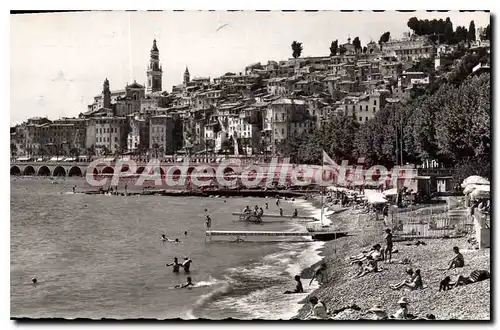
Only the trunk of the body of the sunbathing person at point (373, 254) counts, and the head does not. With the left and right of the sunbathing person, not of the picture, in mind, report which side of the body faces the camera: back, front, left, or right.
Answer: left

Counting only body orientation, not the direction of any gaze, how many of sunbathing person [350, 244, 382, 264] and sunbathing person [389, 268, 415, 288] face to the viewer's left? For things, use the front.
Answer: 2

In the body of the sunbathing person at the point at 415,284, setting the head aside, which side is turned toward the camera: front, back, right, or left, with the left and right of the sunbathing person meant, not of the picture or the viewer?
left

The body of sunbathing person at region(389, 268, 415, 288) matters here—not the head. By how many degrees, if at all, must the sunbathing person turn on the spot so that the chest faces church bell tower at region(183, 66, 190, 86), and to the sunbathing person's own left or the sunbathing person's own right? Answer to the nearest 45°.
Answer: approximately 90° to the sunbathing person's own right
